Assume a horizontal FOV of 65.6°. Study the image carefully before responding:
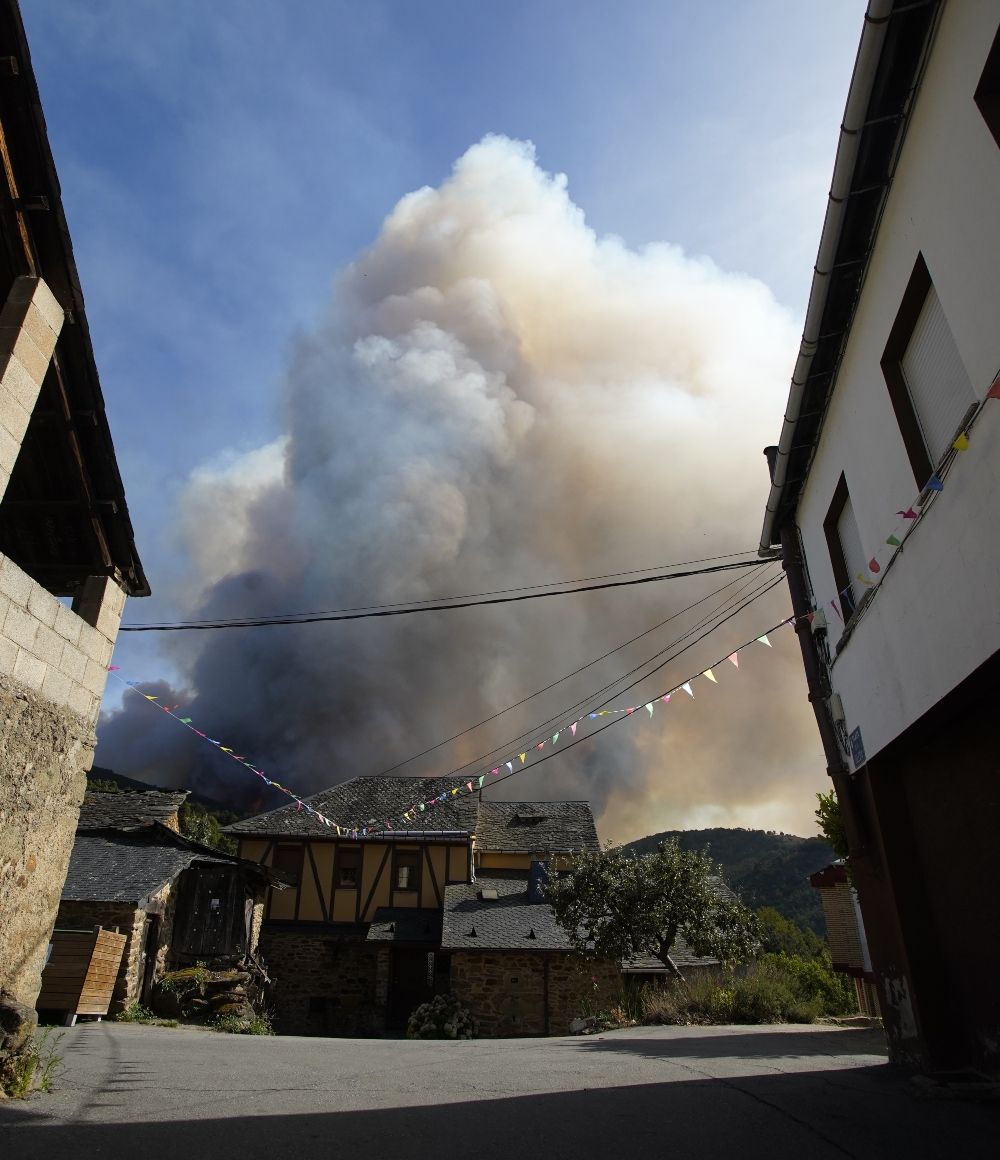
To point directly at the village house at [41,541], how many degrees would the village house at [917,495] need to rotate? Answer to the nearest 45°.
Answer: approximately 45° to its left

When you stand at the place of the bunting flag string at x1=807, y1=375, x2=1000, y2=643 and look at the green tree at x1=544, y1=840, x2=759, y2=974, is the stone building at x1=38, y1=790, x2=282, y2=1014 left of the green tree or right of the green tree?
left

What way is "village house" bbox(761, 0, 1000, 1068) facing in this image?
to the viewer's left

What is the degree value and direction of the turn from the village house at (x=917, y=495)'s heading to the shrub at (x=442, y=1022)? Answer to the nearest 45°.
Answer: approximately 45° to its right

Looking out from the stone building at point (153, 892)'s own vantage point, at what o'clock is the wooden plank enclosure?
The wooden plank enclosure is roughly at 2 o'clock from the stone building.

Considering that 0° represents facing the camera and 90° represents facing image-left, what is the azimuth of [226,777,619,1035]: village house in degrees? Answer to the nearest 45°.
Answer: approximately 0°

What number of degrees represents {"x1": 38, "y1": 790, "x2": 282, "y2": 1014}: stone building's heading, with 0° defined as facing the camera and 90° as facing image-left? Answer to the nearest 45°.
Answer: approximately 315°

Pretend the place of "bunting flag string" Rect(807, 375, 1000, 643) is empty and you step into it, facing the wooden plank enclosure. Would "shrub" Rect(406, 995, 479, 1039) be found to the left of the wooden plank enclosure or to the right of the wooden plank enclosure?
right

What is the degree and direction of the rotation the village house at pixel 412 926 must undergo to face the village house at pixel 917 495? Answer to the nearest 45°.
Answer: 0° — it already faces it

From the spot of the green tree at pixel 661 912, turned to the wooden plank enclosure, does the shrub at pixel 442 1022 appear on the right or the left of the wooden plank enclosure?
right

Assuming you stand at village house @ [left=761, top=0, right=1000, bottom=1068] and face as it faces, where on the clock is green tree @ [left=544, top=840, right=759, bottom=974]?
The green tree is roughly at 2 o'clock from the village house.
